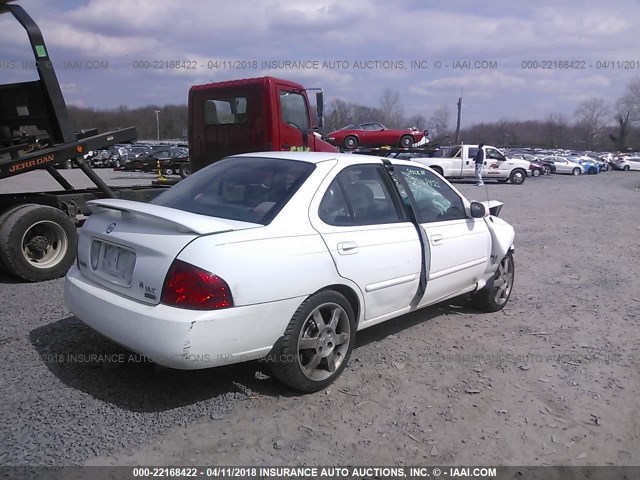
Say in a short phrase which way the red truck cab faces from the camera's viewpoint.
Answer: facing away from the viewer and to the right of the viewer

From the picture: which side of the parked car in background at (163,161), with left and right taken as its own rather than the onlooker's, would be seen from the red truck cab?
left

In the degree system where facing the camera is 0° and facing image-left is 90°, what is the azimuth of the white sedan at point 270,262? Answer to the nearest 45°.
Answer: approximately 225°

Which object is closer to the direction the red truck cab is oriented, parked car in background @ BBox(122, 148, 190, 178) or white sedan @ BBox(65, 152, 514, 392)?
the parked car in background

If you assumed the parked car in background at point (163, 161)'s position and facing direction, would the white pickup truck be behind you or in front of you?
behind

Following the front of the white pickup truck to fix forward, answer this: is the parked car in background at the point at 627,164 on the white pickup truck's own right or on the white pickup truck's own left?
on the white pickup truck's own left

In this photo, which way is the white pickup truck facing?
to the viewer's right
